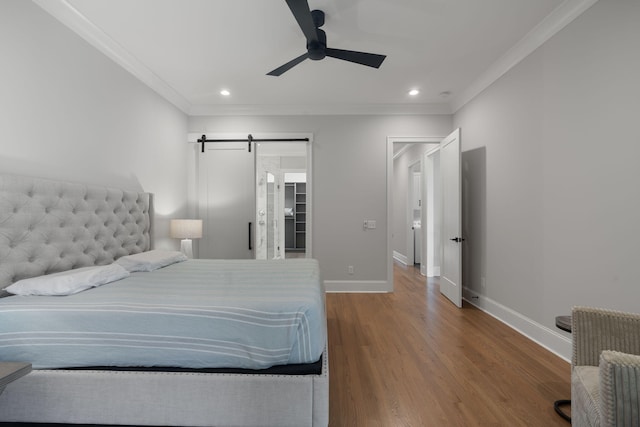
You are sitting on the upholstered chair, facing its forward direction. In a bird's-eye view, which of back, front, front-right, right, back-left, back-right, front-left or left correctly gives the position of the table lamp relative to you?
front-right

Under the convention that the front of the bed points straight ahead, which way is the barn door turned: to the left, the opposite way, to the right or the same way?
to the right

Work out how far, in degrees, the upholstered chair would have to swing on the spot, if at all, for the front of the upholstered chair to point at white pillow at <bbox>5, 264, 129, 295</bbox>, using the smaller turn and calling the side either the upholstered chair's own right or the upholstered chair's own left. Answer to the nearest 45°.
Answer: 0° — it already faces it

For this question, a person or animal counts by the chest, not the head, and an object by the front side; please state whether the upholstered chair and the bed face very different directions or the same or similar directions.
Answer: very different directions

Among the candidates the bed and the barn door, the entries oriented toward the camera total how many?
1

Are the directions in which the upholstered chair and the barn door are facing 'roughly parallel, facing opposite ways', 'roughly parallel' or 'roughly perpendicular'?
roughly perpendicular

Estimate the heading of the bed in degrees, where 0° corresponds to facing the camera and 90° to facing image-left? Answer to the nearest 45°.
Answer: approximately 270°

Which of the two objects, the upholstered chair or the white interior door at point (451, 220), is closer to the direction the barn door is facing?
the upholstered chair

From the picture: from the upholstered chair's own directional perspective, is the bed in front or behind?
in front

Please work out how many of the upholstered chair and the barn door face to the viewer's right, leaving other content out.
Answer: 0

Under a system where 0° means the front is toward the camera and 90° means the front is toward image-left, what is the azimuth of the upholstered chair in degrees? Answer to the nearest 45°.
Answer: approximately 45°

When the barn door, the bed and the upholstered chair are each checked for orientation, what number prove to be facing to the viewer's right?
1

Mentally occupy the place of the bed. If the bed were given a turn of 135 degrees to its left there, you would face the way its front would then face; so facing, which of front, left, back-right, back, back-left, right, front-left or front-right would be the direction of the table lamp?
front-right

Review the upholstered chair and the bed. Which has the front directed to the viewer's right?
the bed
